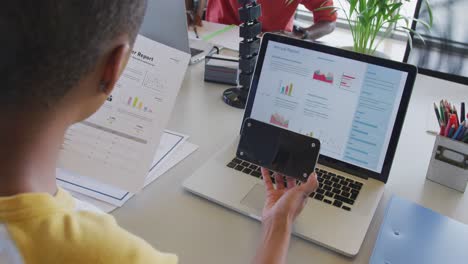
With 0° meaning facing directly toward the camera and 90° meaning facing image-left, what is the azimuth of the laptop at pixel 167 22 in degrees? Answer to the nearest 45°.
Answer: approximately 225°

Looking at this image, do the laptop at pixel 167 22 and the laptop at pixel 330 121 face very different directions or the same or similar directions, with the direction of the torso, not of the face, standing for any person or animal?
very different directions

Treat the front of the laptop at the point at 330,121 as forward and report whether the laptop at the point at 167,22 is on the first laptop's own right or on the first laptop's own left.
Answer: on the first laptop's own right

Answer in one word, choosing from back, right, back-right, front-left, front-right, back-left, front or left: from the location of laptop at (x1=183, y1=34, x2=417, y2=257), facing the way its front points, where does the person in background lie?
back-right

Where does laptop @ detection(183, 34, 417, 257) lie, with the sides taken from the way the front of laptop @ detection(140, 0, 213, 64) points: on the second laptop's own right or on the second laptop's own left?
on the second laptop's own right

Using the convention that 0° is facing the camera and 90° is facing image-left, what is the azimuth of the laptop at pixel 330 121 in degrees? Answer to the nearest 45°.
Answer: approximately 45°

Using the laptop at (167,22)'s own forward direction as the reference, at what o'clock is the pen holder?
The pen holder is roughly at 3 o'clock from the laptop.
